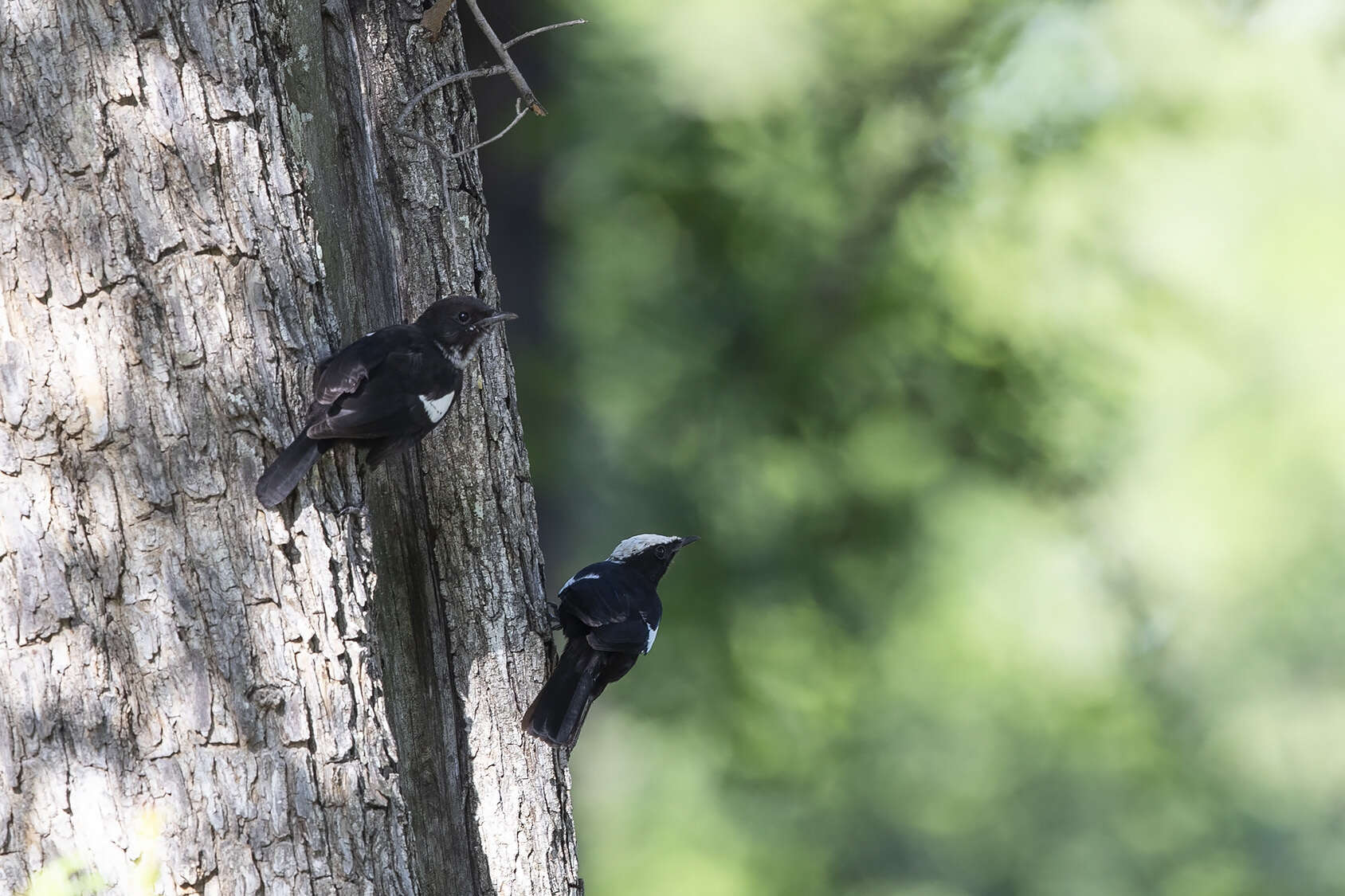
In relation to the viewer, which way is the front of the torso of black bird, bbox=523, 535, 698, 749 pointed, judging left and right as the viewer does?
facing away from the viewer and to the right of the viewer
